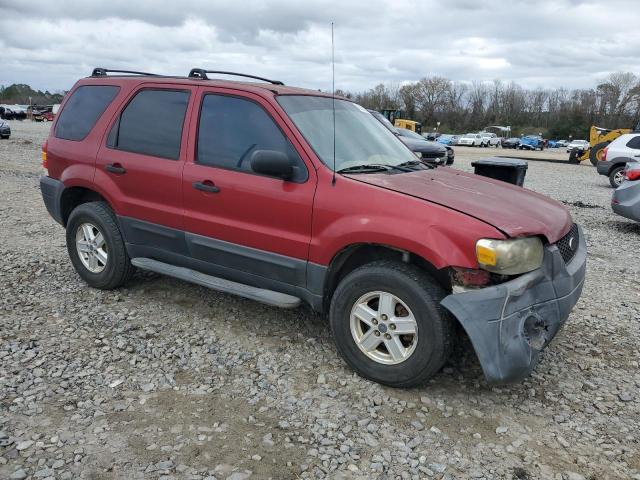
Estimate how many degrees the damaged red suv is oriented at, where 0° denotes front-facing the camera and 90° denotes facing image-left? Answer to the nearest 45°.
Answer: approximately 315°

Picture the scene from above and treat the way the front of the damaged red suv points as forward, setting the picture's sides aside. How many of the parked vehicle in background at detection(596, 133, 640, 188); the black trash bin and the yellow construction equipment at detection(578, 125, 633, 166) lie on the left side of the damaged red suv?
3

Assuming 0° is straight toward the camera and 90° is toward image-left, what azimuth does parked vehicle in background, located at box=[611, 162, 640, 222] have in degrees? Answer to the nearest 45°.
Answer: approximately 225°

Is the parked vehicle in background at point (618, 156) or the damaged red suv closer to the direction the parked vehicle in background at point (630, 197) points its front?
the parked vehicle in background

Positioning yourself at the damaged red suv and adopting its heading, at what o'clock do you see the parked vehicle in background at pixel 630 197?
The parked vehicle in background is roughly at 9 o'clock from the damaged red suv.

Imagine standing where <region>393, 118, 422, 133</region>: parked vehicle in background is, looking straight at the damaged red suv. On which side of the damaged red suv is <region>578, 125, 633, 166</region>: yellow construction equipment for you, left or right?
left

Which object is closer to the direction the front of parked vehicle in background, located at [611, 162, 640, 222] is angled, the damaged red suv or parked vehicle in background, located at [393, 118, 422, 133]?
the parked vehicle in background
